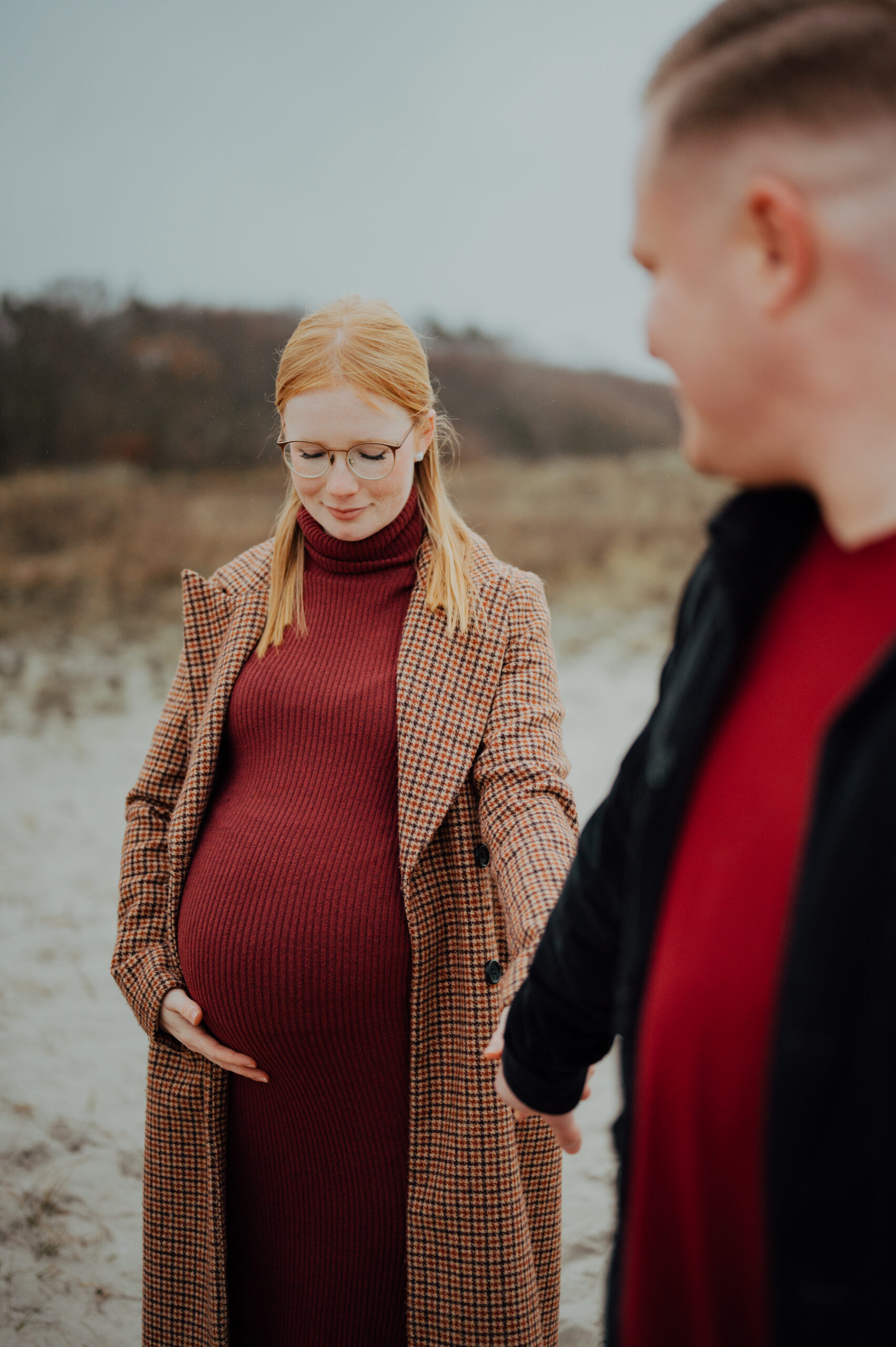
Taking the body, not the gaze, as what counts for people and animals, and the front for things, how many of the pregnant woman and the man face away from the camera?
0

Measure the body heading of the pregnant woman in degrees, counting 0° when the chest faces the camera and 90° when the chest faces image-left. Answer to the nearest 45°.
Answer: approximately 45°

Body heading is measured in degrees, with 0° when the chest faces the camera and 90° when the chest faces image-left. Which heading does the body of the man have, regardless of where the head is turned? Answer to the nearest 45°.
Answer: approximately 45°

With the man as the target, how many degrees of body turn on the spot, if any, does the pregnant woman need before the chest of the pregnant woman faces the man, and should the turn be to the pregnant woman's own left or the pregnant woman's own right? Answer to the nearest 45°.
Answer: approximately 45° to the pregnant woman's own left
